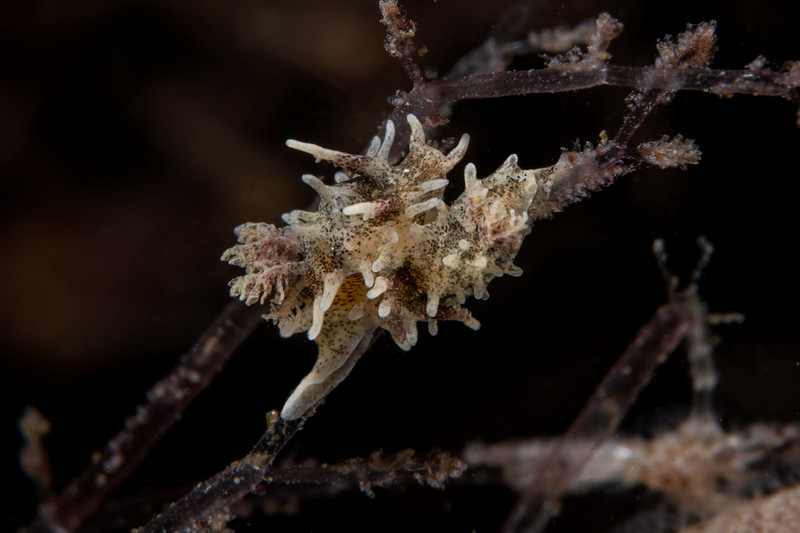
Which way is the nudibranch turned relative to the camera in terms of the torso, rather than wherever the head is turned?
to the viewer's right
